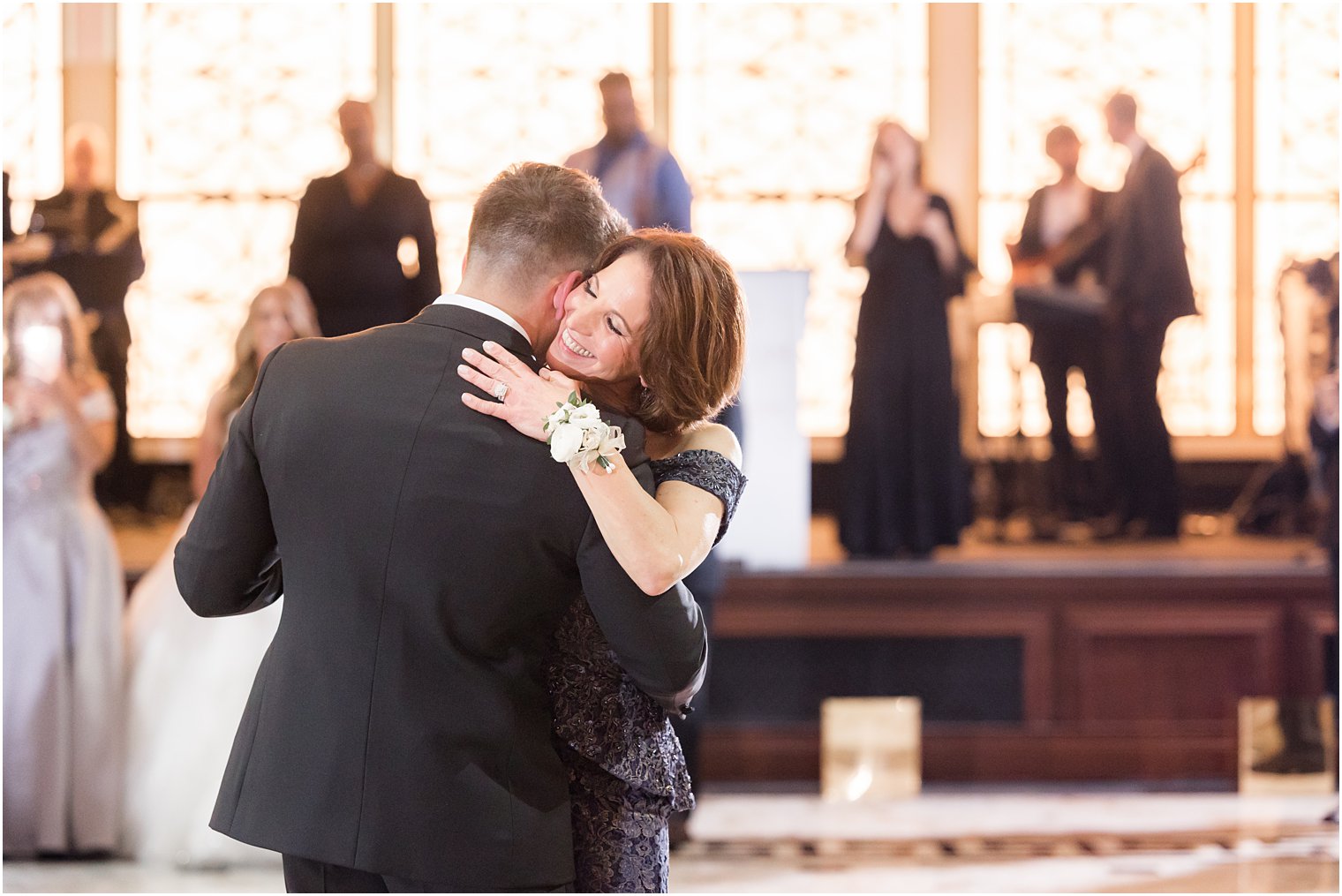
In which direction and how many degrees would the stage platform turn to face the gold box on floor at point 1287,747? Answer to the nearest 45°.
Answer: approximately 90° to its left

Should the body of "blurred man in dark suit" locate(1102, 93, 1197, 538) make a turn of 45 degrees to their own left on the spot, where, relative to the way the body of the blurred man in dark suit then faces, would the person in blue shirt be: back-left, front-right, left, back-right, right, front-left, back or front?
front

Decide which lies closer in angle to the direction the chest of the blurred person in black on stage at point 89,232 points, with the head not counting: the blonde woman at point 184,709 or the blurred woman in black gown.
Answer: the blonde woman

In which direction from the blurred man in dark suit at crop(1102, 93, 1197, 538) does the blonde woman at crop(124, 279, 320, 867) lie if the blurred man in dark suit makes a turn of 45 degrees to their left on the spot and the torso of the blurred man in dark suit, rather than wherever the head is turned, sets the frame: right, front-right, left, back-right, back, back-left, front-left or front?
front

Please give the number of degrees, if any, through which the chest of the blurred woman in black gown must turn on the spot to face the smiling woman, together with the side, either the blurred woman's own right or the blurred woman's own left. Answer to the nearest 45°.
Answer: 0° — they already face them

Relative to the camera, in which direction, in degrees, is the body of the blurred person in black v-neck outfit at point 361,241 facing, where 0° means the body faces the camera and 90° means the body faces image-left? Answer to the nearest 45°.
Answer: approximately 0°

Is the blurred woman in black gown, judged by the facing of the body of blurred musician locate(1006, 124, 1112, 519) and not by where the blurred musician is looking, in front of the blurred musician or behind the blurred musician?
in front

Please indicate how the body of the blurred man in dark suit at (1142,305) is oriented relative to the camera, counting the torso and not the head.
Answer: to the viewer's left
